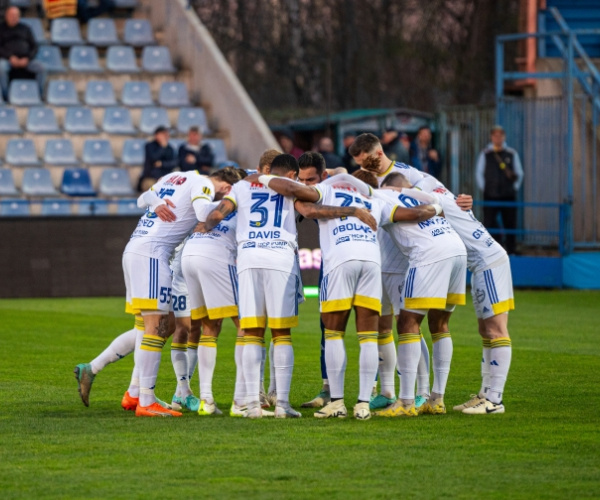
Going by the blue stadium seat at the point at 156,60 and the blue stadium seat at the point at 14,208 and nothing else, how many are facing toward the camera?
2

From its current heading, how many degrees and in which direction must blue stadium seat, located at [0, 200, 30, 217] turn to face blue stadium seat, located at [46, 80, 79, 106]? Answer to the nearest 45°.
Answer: approximately 180°

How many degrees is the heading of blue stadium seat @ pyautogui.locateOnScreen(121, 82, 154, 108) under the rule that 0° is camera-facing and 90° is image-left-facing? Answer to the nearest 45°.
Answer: approximately 0°

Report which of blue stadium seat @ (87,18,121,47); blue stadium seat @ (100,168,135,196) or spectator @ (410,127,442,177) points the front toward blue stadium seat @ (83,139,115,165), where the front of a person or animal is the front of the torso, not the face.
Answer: blue stadium seat @ (87,18,121,47)

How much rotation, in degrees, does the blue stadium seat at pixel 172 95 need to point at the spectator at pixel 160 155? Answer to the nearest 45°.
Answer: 0° — it already faces them

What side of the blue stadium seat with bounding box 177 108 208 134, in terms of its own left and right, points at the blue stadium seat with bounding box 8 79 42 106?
right
